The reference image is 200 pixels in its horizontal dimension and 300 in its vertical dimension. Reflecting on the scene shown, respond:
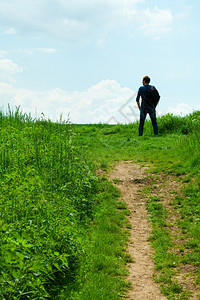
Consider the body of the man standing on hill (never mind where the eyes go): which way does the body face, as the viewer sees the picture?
away from the camera
